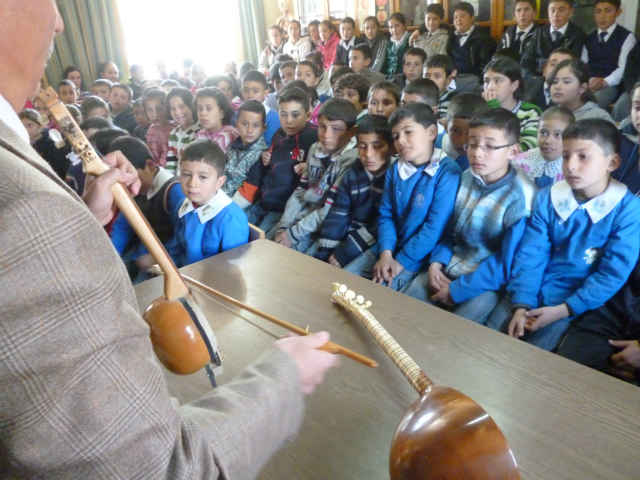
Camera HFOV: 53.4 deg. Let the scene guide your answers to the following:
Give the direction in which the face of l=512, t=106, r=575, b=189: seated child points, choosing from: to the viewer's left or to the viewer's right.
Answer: to the viewer's left

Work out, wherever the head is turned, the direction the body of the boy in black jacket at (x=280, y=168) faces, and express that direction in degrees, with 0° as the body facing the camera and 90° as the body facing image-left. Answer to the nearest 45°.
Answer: approximately 45°

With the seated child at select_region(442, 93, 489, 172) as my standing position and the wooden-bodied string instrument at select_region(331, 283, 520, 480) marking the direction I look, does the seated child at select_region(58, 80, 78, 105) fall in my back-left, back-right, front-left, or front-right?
back-right

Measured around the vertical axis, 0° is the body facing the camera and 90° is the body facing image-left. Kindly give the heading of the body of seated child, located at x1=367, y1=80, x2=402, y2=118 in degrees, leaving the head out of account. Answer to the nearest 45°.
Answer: approximately 45°

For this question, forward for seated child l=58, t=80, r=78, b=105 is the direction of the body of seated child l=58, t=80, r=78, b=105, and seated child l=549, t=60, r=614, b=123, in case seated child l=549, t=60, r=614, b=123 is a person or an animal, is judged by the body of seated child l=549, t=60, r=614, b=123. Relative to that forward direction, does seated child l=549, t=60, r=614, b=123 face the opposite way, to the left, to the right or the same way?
to the right

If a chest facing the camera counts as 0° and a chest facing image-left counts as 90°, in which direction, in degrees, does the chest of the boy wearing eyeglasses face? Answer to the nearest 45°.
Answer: approximately 45°

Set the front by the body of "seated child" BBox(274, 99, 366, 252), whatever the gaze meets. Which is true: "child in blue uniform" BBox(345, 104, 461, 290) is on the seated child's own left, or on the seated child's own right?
on the seated child's own left

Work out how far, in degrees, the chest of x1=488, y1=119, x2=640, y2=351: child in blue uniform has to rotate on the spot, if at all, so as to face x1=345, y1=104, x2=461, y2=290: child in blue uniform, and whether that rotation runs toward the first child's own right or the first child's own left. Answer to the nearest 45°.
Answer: approximately 90° to the first child's own right

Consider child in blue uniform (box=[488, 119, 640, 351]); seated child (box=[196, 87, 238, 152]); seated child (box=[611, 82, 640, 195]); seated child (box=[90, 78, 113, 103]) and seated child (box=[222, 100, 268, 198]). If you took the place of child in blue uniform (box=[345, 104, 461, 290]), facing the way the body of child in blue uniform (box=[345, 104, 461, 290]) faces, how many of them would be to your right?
3

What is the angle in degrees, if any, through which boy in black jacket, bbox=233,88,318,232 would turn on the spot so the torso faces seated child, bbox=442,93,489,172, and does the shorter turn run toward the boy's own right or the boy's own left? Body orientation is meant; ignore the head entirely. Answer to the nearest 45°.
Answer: approximately 90° to the boy's own left
